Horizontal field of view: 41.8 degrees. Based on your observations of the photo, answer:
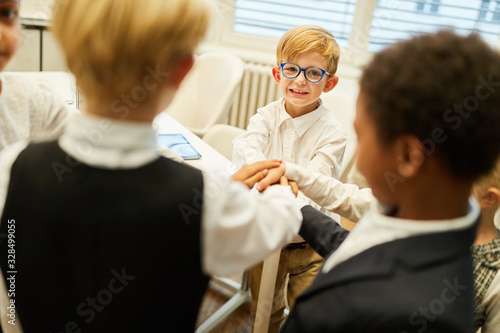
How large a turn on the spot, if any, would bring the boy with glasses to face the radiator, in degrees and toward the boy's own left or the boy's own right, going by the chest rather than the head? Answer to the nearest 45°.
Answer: approximately 180°

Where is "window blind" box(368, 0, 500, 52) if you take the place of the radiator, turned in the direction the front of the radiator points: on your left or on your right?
on your left

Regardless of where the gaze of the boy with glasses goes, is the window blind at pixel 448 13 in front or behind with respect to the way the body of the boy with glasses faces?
behind

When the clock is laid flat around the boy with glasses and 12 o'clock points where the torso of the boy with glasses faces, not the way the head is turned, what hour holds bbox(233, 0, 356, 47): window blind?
The window blind is roughly at 6 o'clock from the boy with glasses.

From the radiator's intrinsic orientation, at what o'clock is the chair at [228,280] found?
The chair is roughly at 12 o'clock from the radiator.

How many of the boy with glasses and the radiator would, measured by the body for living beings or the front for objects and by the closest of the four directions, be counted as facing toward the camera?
2

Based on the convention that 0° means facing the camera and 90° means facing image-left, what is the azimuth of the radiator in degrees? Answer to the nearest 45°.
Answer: approximately 0°

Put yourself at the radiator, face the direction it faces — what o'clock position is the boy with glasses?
The boy with glasses is roughly at 12 o'clock from the radiator.
